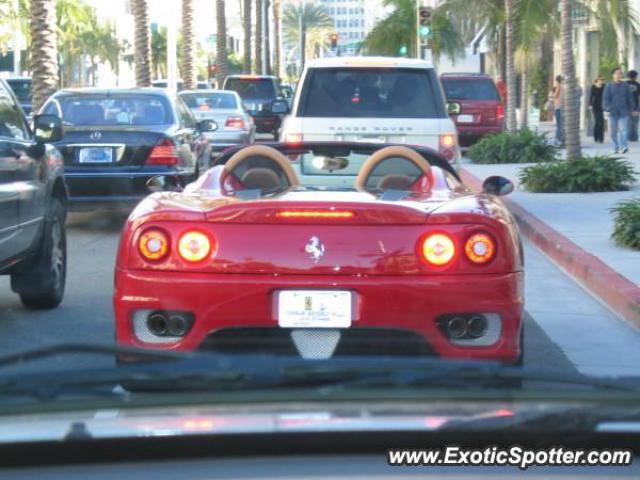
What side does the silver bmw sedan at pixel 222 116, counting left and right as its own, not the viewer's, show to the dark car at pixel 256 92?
front

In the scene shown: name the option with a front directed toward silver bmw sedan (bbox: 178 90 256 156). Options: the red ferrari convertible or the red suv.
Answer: the red ferrari convertible

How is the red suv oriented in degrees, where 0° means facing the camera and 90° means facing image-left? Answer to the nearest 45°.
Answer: approximately 180°

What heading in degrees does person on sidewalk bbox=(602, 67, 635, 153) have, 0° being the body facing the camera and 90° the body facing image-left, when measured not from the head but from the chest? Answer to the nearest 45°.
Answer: approximately 0°

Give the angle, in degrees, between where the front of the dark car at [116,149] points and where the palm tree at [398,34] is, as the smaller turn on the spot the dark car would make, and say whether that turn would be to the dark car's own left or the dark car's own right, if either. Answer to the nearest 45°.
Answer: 0° — it already faces it

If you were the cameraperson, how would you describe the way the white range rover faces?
facing away from the viewer

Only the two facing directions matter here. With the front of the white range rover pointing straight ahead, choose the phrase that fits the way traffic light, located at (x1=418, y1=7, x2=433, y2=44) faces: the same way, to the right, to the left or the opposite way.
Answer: the opposite way

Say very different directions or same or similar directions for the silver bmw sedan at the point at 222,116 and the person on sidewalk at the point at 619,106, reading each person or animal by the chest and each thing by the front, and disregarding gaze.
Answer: very different directions

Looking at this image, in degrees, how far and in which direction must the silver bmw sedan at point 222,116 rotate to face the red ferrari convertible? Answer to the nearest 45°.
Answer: approximately 180°

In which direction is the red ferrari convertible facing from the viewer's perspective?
away from the camera

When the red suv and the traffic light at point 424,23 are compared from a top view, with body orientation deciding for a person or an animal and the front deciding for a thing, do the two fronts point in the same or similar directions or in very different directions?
very different directions

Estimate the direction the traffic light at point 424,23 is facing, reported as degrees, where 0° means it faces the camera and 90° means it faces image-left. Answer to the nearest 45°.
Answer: approximately 0°

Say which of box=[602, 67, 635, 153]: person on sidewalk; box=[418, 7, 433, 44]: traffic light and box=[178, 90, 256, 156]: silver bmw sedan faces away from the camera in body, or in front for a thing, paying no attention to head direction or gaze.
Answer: the silver bmw sedan

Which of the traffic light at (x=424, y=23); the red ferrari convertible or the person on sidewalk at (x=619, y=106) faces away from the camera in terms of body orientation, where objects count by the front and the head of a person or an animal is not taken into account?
the red ferrari convertible
